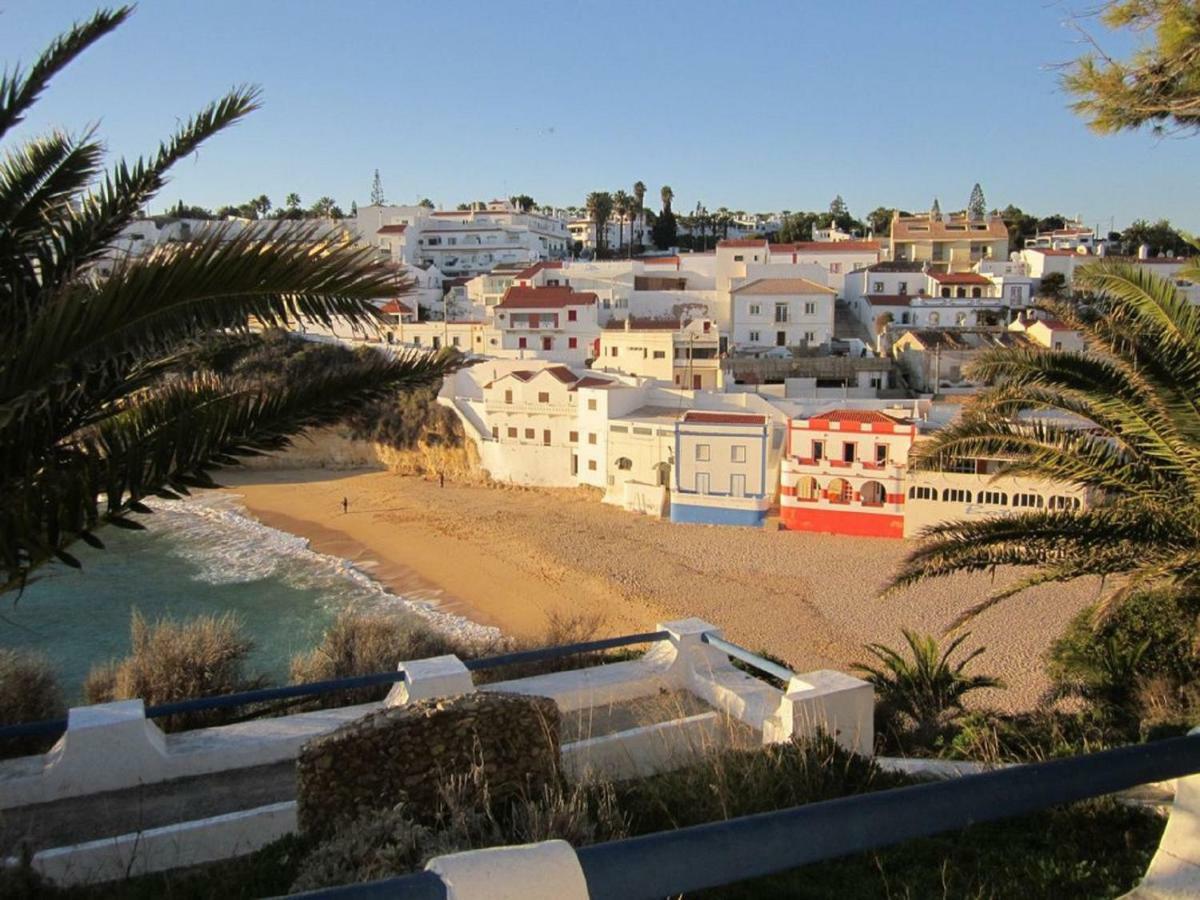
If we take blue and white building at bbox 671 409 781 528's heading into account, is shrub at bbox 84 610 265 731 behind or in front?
in front

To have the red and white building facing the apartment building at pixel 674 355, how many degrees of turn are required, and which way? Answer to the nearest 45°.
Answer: approximately 135° to its right

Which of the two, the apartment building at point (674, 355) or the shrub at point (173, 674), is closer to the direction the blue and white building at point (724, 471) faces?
the shrub

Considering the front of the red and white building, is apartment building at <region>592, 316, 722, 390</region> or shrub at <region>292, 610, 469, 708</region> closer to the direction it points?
the shrub

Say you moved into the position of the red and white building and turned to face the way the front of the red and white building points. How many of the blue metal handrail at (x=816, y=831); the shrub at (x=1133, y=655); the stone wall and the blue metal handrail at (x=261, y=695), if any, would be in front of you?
4

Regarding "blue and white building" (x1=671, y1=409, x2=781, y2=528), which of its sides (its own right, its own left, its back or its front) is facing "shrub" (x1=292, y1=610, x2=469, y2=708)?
front

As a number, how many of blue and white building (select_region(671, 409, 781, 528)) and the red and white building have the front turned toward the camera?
2

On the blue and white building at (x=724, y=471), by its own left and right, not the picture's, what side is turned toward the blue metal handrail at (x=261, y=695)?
front

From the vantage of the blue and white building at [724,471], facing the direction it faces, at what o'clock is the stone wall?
The stone wall is roughly at 12 o'clock from the blue and white building.

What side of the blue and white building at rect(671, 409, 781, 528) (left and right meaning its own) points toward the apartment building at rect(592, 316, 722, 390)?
back

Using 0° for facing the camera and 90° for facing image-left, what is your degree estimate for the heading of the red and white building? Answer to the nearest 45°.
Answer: approximately 0°

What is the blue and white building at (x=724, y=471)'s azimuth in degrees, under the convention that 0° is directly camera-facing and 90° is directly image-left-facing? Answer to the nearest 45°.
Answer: approximately 0°

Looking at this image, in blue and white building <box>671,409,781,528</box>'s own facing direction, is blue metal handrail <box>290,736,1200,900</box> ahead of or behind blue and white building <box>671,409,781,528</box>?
ahead
